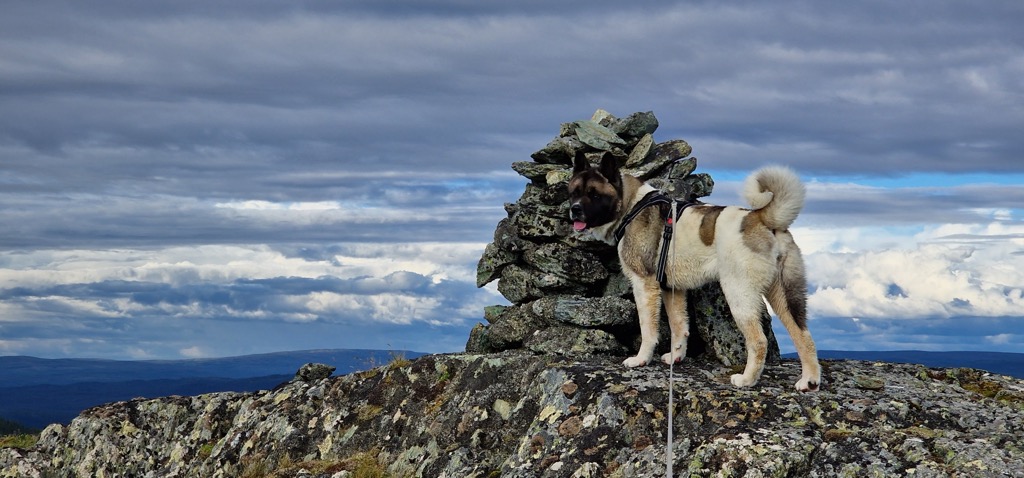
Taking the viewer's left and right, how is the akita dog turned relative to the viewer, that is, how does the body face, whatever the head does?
facing away from the viewer and to the left of the viewer
